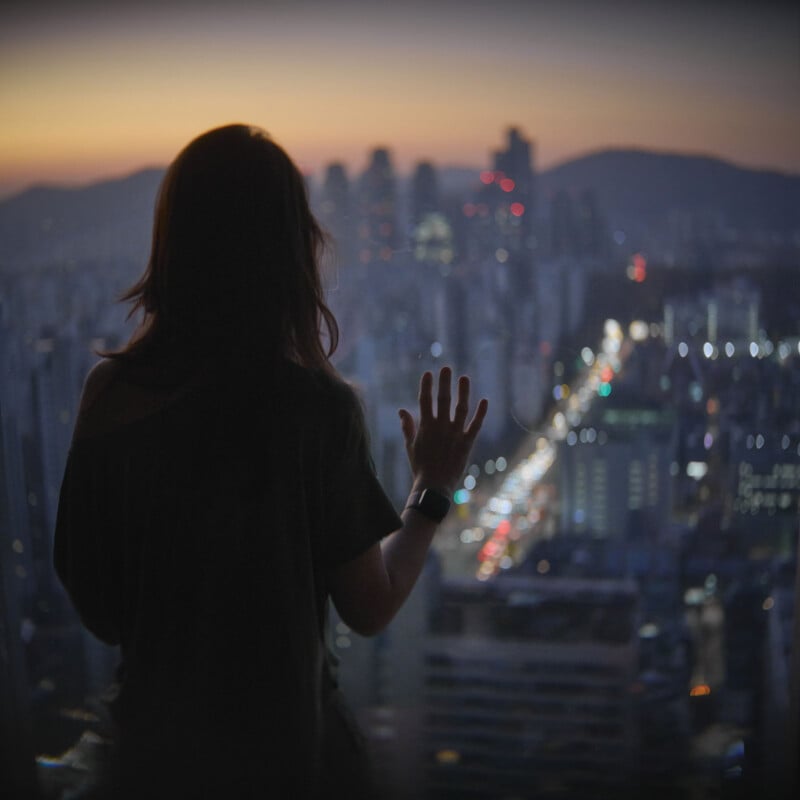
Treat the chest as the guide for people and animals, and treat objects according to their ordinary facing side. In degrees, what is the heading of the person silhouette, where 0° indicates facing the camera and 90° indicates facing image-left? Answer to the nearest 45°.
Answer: approximately 180°

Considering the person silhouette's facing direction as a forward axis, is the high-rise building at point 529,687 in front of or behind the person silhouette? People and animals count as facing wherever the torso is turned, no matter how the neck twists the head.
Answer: in front

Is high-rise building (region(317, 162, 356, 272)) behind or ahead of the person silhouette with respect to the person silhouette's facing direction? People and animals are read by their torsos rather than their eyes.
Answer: ahead

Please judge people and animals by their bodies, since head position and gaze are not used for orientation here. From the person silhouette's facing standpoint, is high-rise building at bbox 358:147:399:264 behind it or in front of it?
in front
